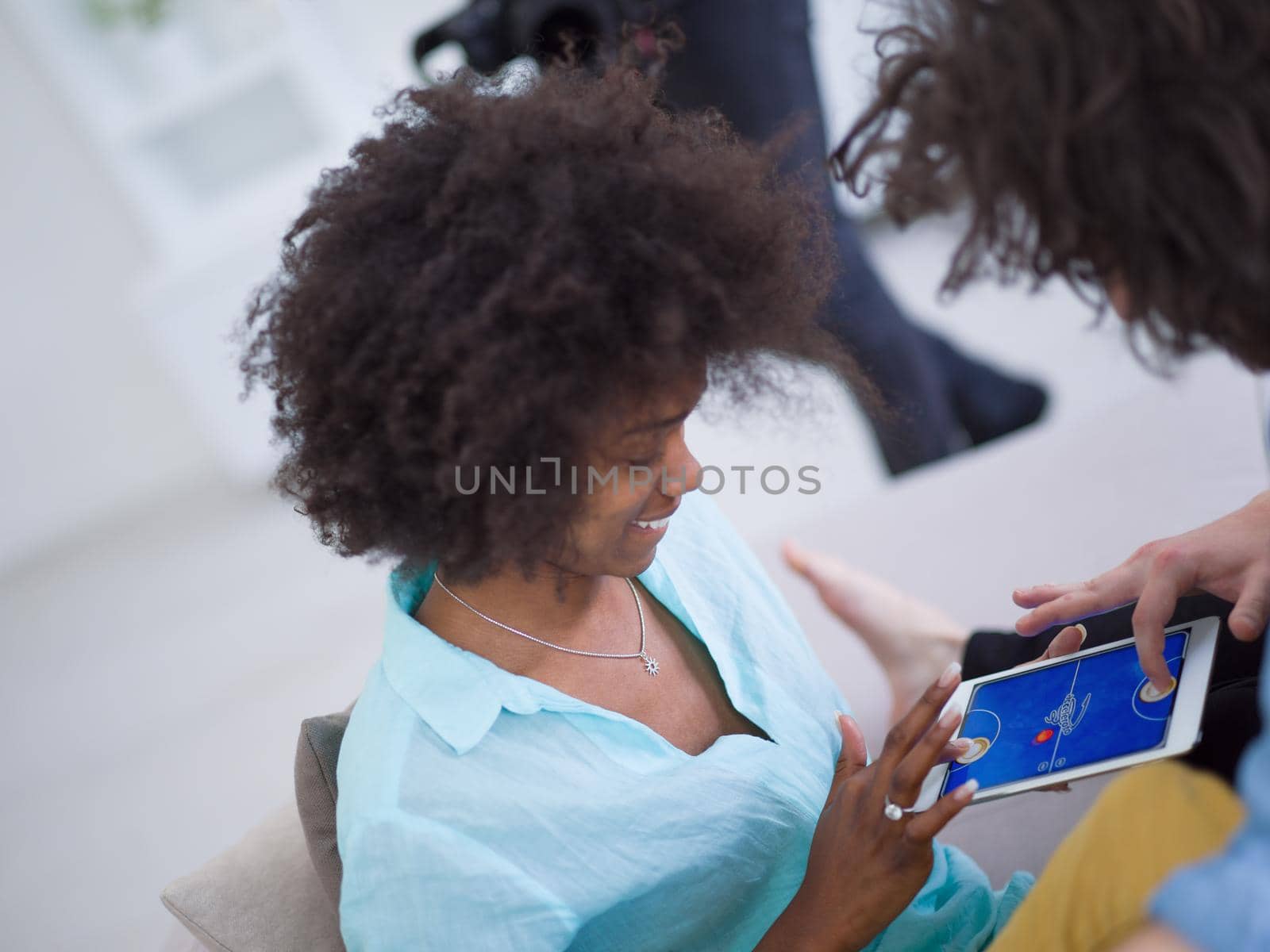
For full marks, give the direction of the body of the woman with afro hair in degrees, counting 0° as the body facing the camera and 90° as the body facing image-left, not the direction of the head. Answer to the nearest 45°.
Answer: approximately 315°
